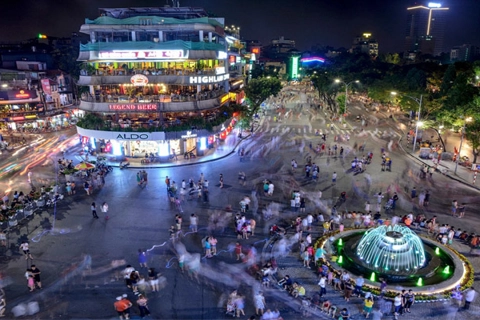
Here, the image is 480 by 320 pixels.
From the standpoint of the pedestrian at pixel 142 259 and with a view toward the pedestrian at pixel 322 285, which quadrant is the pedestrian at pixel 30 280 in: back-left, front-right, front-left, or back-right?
back-right

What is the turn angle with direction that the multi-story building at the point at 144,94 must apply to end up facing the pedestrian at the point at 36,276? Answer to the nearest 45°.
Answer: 0° — it already faces them

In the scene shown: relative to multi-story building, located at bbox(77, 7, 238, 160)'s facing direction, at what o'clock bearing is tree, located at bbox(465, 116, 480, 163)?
The tree is roughly at 10 o'clock from the multi-story building.

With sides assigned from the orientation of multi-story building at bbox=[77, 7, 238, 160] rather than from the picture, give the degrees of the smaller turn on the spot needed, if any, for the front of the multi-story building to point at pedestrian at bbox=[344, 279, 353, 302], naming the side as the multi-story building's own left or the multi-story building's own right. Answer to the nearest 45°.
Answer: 0° — it already faces them

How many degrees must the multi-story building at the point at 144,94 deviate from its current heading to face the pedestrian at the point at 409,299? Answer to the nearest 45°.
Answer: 0° — it already faces them

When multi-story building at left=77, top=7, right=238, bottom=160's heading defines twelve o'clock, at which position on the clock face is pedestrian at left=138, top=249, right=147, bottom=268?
The pedestrian is roughly at 12 o'clock from the multi-story building.

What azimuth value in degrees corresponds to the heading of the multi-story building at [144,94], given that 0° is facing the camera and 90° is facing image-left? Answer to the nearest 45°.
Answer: approximately 0°

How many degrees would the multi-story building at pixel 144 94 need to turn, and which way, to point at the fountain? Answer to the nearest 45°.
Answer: approximately 45° to its left

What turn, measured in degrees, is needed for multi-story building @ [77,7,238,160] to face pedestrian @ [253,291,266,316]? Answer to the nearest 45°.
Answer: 0° — it already faces them
